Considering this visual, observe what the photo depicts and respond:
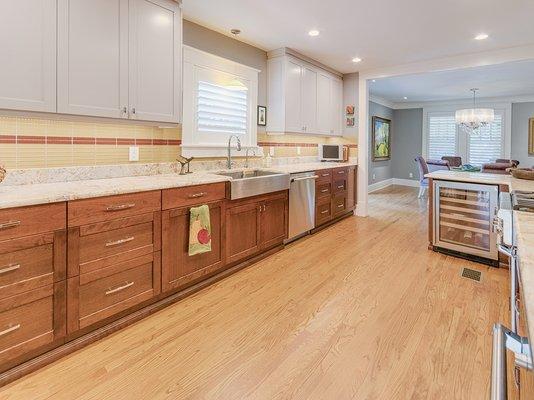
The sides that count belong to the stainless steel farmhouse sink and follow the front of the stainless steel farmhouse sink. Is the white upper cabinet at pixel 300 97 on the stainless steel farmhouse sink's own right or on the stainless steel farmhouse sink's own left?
on the stainless steel farmhouse sink's own left

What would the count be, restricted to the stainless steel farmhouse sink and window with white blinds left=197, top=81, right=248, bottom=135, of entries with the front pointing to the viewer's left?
0

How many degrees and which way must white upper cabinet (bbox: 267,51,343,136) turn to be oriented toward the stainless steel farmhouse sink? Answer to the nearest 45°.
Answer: approximately 45° to its right

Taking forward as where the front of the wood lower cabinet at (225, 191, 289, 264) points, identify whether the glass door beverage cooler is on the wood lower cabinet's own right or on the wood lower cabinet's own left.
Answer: on the wood lower cabinet's own left

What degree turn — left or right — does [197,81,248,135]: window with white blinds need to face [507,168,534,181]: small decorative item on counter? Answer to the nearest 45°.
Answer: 0° — it already faces it

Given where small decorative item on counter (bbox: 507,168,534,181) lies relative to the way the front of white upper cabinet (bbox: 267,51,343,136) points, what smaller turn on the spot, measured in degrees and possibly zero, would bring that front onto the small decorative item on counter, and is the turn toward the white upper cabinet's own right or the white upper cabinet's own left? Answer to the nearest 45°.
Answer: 0° — it already faces it
